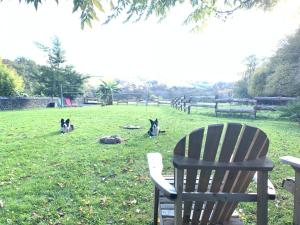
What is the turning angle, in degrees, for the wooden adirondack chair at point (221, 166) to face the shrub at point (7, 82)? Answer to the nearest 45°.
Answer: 0° — it already faces it

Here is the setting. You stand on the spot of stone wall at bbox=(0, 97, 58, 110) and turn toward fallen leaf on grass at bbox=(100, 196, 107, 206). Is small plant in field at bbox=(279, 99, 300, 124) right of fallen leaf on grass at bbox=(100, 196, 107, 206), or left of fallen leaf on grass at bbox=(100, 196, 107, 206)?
left

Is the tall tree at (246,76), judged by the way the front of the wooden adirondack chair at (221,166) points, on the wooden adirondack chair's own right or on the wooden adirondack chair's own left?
on the wooden adirondack chair's own right

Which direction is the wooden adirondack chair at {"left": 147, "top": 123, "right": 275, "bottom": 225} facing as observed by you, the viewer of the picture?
facing away from the viewer and to the left of the viewer

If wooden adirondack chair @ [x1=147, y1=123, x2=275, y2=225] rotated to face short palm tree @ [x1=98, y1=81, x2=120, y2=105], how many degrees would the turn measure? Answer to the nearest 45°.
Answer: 0° — it already faces it

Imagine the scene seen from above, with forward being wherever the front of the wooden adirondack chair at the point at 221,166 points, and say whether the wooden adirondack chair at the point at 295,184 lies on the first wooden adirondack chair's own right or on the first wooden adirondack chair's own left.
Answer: on the first wooden adirondack chair's own right

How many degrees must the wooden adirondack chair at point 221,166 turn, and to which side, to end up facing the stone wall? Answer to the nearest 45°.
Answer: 0° — it already faces it
